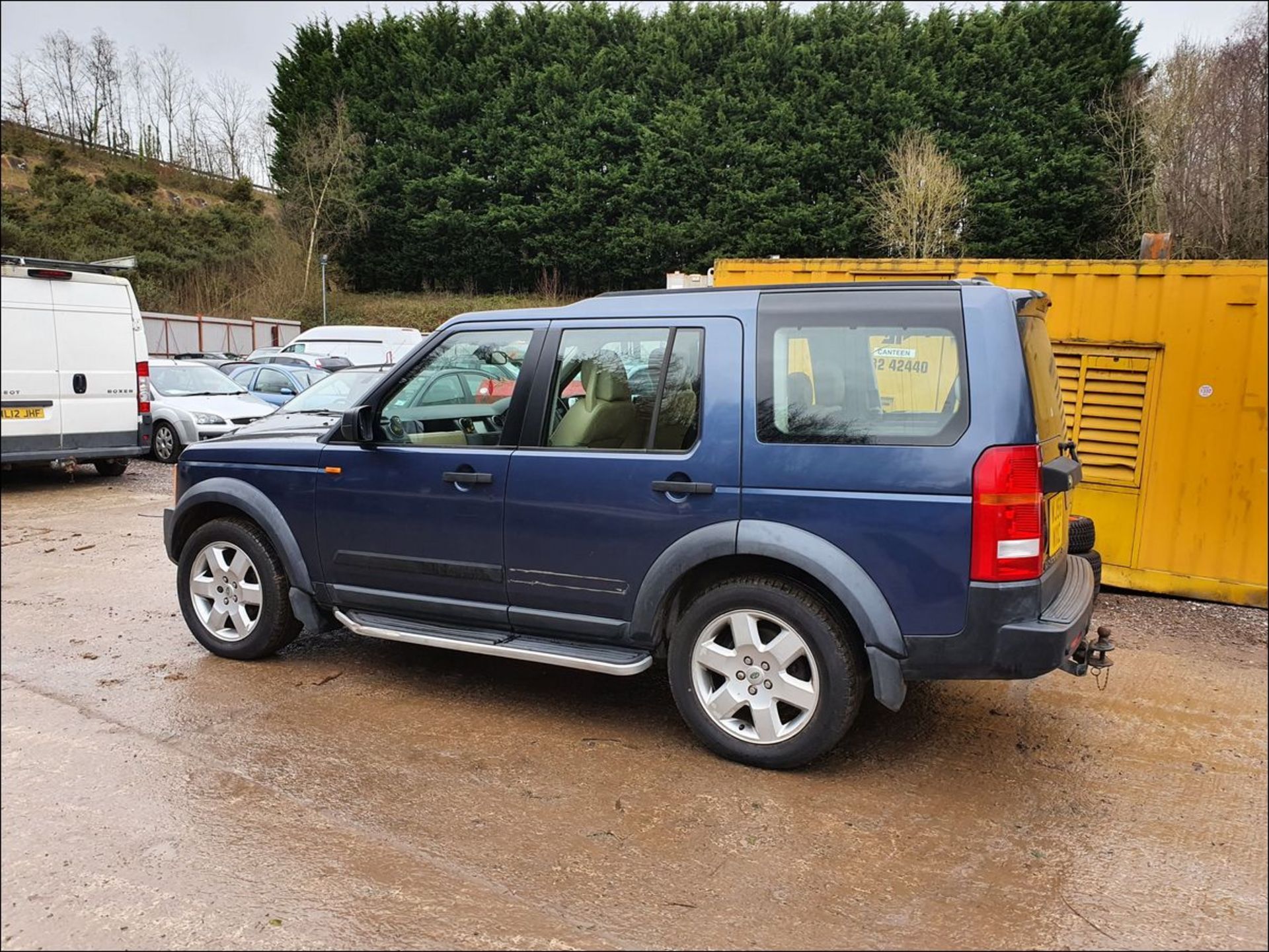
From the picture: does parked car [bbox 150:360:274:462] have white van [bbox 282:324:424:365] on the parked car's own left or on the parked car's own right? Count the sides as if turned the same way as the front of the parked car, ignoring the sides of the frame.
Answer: on the parked car's own left

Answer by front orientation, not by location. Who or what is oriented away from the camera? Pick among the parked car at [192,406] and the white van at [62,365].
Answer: the white van

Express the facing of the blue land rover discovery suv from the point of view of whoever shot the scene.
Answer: facing away from the viewer and to the left of the viewer

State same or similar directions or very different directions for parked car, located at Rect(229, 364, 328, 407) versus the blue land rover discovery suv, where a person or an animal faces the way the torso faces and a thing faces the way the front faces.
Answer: very different directions

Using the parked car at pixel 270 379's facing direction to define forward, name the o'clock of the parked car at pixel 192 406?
the parked car at pixel 192 406 is roughly at 2 o'clock from the parked car at pixel 270 379.

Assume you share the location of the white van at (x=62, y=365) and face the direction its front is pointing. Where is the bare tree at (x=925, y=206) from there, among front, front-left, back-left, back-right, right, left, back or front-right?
front-right

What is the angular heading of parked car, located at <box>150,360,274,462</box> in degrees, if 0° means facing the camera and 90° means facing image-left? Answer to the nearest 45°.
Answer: approximately 315°

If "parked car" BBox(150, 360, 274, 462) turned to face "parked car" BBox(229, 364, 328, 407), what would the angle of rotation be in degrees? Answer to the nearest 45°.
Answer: approximately 135° to its left

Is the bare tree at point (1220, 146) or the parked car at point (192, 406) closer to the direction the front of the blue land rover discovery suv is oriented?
the parked car

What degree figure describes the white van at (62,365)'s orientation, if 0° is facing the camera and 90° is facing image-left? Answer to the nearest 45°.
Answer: approximately 180°

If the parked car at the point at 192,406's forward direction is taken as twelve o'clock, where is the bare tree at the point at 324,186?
The bare tree is roughly at 8 o'clock from the parked car.

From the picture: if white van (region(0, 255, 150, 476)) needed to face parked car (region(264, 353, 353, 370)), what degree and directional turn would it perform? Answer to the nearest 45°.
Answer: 0° — it already faces it

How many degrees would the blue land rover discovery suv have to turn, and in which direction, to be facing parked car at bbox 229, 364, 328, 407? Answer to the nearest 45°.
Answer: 0° — it already faces it

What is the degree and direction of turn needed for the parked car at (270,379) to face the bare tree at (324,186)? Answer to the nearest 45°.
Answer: approximately 135° to its left
